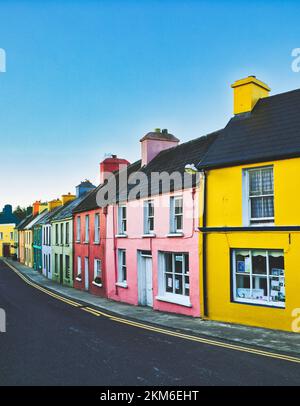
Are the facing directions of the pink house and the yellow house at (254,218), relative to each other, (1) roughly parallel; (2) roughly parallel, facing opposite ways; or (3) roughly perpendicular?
roughly parallel

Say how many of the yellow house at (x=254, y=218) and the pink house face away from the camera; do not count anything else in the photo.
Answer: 0

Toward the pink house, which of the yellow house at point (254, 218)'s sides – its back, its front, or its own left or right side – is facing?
right

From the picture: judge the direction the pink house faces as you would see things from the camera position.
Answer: facing the viewer and to the left of the viewer
